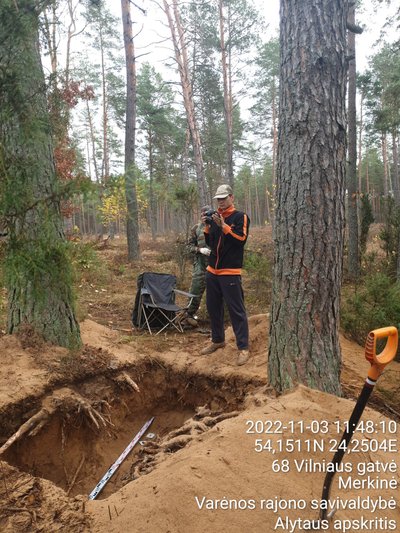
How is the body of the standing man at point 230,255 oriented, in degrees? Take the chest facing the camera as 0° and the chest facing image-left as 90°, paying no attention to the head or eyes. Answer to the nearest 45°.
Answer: approximately 45°

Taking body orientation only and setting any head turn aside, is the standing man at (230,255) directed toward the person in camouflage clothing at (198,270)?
no

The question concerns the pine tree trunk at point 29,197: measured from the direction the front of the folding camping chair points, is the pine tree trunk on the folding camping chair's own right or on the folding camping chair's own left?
on the folding camping chair's own right

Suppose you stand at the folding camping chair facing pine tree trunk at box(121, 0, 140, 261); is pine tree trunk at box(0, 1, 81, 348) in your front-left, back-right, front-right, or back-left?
back-left

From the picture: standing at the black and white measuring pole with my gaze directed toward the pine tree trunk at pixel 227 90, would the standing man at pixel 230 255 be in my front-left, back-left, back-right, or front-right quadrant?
front-right

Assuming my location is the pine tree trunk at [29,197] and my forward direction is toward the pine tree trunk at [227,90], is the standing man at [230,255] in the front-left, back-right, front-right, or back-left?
front-right

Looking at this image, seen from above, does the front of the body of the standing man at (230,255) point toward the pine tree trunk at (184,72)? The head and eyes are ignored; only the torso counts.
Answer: no

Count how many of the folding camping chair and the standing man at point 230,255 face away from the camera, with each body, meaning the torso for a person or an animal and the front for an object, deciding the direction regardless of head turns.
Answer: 0

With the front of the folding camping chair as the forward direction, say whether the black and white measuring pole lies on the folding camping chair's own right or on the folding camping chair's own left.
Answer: on the folding camping chair's own right

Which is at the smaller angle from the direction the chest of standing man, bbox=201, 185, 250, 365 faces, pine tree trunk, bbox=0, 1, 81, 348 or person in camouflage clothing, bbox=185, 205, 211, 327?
the pine tree trunk

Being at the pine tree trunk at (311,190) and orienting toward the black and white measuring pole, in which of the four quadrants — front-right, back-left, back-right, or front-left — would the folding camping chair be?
front-right
